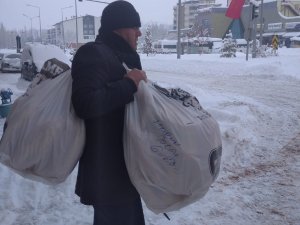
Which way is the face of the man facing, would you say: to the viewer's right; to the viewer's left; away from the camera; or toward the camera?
to the viewer's right

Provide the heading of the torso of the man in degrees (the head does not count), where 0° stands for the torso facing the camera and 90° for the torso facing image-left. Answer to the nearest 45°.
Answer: approximately 270°

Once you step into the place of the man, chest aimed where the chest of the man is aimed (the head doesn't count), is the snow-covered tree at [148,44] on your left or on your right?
on your left
